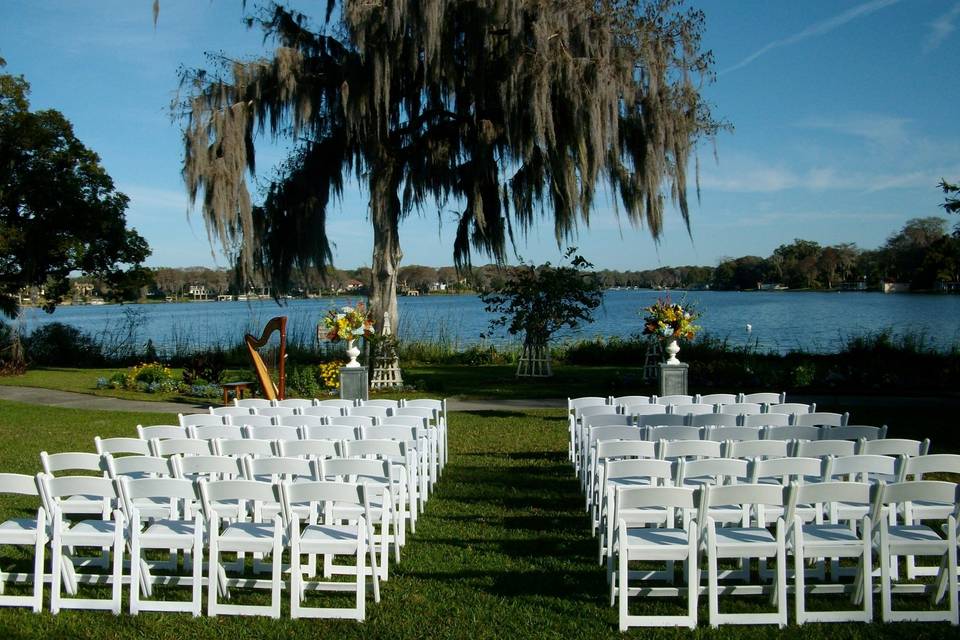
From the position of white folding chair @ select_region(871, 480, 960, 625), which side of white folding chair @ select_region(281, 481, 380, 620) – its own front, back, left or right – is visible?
right

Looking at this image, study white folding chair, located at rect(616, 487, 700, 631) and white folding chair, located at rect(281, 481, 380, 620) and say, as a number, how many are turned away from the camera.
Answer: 2

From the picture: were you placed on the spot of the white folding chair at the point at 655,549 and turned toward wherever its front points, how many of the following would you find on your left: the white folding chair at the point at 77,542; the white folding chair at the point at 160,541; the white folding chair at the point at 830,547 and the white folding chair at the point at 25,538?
3

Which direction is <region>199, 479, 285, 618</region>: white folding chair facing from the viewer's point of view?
away from the camera

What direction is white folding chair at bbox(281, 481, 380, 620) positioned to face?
away from the camera

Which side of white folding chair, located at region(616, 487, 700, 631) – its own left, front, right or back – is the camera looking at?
back

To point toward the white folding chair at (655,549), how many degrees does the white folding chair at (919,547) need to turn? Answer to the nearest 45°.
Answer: approximately 135° to its left

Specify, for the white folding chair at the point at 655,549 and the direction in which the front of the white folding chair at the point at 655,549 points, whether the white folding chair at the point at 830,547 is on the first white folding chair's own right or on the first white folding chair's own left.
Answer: on the first white folding chair's own right

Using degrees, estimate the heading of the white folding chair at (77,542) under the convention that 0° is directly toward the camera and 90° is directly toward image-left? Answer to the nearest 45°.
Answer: approximately 180°

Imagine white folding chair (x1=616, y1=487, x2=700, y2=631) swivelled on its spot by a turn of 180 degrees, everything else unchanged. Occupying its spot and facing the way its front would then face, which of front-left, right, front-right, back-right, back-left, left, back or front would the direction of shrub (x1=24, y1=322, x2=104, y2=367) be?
back-right

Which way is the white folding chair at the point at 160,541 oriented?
away from the camera

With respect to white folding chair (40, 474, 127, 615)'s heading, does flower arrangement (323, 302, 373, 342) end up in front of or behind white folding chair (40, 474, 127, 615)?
in front
